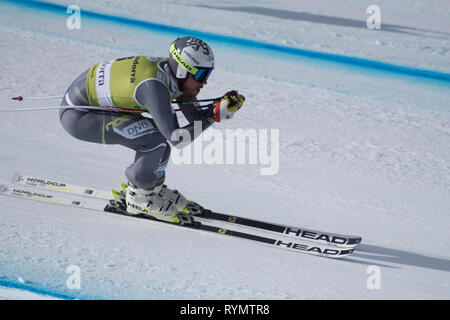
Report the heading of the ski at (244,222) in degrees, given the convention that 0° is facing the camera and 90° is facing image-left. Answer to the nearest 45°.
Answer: approximately 270°

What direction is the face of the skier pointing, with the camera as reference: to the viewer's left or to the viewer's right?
to the viewer's right

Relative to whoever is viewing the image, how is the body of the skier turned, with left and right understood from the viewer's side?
facing to the right of the viewer
